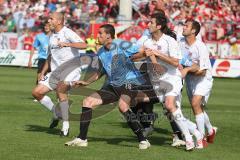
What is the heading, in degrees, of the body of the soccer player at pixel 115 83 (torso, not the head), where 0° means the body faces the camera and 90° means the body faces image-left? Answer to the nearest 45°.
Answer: approximately 45°

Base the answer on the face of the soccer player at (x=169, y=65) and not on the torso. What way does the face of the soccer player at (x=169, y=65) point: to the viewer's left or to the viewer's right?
to the viewer's left

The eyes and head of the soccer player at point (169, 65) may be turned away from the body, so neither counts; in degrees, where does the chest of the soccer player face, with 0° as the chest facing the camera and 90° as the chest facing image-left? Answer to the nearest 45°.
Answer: approximately 45°

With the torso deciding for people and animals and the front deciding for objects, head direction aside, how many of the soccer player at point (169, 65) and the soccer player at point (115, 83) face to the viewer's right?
0
